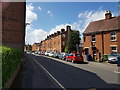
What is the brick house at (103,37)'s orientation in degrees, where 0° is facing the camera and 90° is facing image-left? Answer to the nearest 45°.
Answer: approximately 45°
